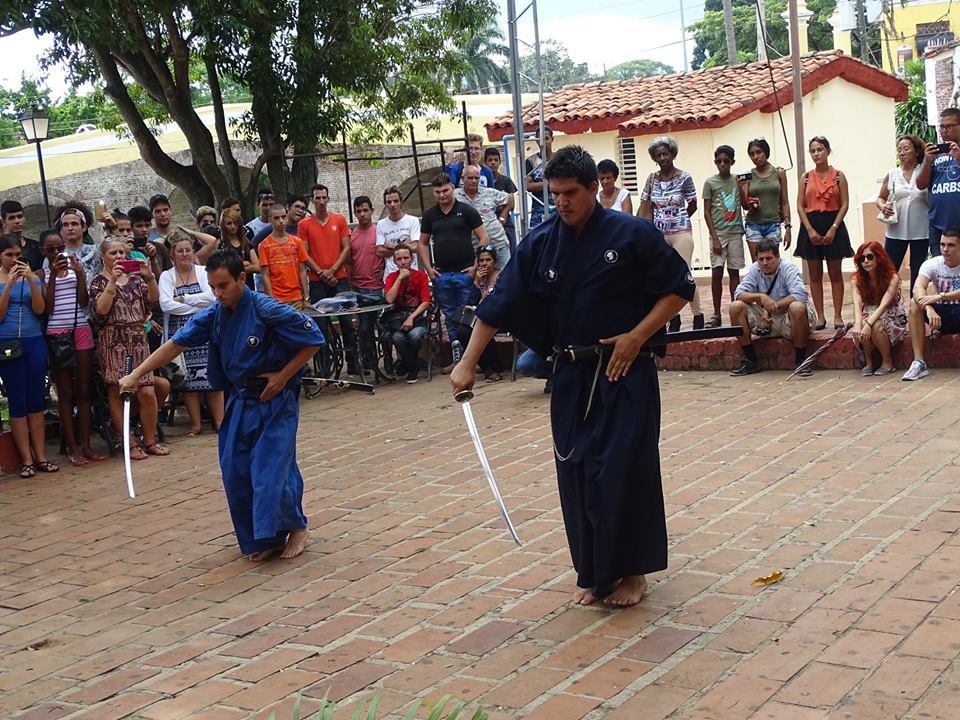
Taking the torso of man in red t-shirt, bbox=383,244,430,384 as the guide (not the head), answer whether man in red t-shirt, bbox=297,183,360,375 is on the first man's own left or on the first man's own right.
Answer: on the first man's own right

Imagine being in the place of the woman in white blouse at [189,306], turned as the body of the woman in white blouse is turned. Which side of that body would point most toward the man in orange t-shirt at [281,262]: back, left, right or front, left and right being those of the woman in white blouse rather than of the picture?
left

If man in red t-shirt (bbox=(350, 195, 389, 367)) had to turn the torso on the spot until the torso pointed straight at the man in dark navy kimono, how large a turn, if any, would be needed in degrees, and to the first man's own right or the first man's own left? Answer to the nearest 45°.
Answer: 0° — they already face them

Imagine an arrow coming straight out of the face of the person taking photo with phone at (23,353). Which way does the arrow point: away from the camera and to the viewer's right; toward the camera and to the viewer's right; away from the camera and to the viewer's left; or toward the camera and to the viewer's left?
toward the camera and to the viewer's right

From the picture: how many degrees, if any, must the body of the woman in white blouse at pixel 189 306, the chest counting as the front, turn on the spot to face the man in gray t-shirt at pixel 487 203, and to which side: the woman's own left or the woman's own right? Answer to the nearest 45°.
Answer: approximately 90° to the woman's own left

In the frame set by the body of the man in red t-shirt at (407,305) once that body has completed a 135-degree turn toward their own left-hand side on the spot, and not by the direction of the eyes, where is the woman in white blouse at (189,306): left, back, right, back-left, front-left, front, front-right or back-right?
back

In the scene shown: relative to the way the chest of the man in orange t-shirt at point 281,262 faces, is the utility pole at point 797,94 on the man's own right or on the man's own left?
on the man's own left

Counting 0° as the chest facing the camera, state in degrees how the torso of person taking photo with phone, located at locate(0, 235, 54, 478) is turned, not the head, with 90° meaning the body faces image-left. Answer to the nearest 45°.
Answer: approximately 315°

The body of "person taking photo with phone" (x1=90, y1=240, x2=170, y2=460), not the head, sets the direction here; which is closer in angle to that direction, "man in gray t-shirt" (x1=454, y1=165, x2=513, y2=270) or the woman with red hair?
the woman with red hair

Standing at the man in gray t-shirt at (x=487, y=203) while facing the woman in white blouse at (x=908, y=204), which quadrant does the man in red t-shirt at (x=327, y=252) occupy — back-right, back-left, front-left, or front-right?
back-right

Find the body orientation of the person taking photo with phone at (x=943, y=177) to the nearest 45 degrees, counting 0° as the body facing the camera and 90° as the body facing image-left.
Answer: approximately 45°
